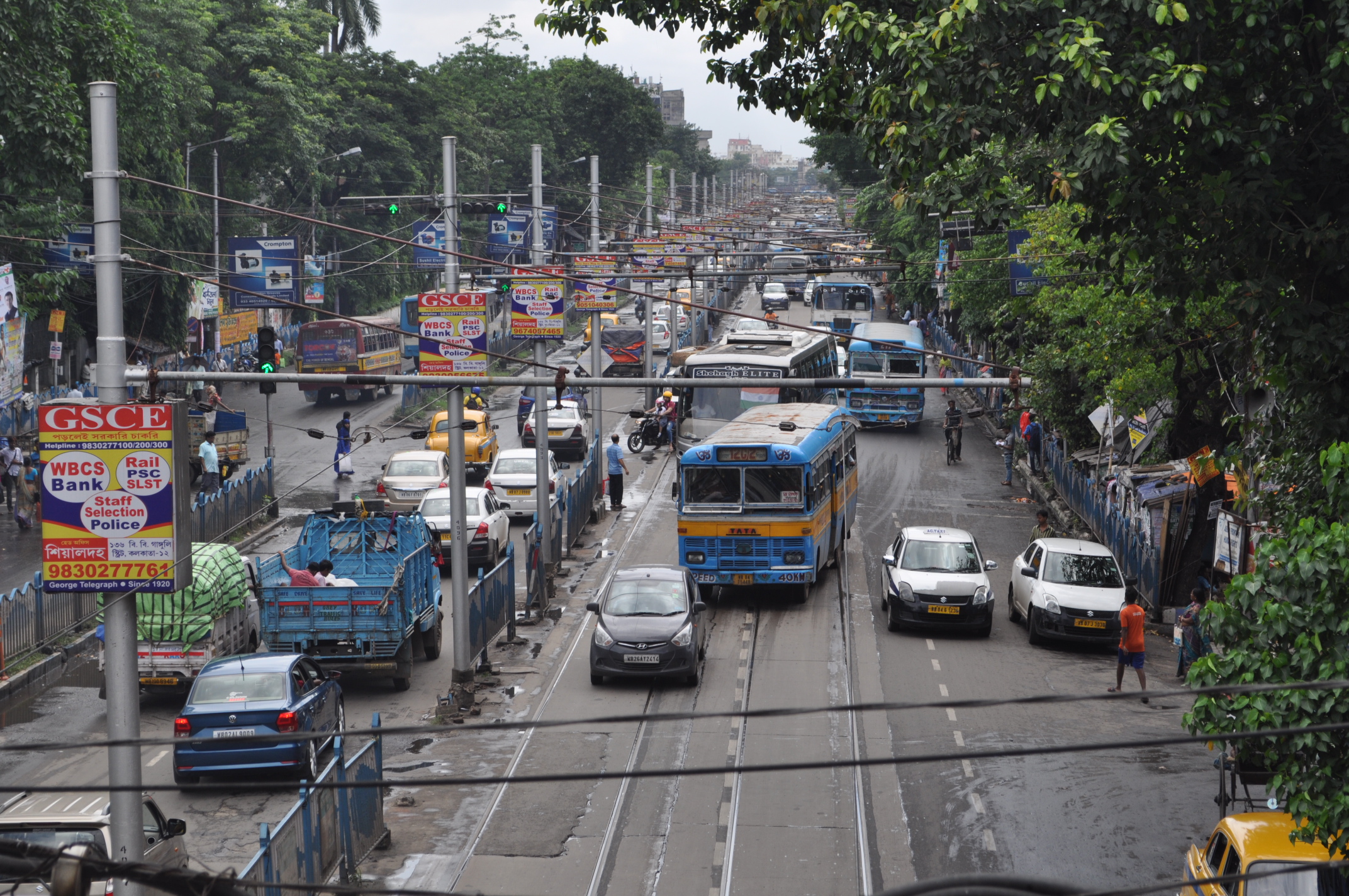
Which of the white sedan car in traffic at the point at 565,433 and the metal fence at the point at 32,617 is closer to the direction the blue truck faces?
the white sedan car in traffic

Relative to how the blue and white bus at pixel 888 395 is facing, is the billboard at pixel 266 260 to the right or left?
on its right

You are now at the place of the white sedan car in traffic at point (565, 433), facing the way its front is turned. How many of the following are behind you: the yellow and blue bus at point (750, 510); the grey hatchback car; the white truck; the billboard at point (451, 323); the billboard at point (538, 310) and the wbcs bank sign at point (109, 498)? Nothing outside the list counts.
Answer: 6

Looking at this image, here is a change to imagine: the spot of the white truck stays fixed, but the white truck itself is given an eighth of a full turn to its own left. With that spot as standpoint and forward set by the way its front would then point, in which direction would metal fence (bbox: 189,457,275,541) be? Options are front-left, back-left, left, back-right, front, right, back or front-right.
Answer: front

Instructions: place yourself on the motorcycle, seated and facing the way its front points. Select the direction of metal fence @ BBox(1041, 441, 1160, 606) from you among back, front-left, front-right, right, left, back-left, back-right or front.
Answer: left

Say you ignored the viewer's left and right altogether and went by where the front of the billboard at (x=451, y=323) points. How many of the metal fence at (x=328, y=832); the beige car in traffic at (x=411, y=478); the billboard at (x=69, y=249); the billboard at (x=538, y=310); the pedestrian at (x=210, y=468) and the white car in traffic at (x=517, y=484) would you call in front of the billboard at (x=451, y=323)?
1

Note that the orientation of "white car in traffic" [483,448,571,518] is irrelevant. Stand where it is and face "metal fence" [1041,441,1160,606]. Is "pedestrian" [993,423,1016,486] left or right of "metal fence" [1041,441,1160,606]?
left

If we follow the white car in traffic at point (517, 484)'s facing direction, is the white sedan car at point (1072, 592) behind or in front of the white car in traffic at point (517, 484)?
behind

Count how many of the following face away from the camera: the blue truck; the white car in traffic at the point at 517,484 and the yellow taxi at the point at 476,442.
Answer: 3

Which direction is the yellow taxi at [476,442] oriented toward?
away from the camera

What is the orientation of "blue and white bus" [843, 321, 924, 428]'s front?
toward the camera

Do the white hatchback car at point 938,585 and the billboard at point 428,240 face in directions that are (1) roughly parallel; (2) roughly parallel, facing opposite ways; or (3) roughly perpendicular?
roughly parallel

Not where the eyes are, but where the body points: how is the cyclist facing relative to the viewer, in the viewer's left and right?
facing the viewer

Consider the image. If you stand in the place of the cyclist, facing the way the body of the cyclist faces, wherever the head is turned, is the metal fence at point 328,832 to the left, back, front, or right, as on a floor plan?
front

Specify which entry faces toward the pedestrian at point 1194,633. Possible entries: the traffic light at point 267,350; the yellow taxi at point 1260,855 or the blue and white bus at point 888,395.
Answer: the blue and white bus

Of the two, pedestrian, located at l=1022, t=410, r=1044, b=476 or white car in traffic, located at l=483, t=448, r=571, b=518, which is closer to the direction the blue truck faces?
the white car in traffic
